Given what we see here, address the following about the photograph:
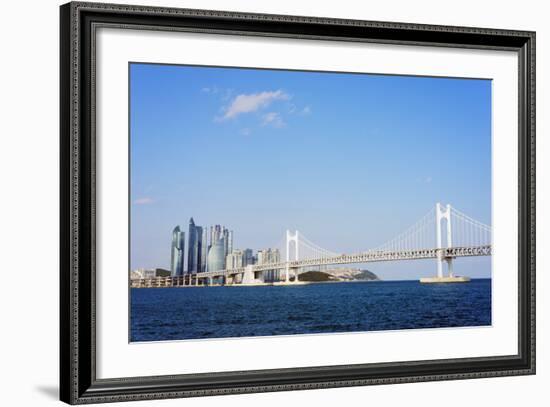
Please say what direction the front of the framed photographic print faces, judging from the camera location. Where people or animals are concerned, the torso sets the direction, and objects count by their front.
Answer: facing the viewer and to the right of the viewer
